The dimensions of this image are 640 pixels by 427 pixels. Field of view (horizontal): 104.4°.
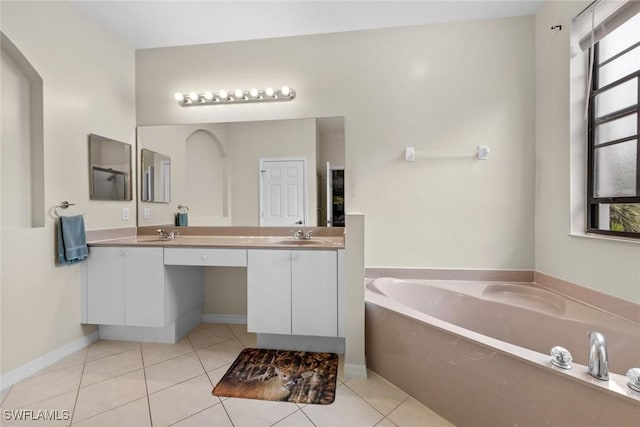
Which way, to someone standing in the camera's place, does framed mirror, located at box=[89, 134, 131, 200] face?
facing the viewer and to the right of the viewer

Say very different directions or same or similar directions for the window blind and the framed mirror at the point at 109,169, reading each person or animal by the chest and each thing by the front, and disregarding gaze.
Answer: very different directions

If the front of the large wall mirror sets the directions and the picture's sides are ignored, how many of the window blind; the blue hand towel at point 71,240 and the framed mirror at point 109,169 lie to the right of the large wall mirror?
2

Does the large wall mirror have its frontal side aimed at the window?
no

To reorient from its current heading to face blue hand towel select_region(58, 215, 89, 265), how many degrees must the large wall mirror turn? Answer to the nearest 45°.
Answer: approximately 90° to its right

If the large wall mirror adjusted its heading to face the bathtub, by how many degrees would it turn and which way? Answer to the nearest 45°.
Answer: approximately 45° to its left

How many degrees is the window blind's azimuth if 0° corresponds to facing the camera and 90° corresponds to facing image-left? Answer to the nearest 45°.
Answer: approximately 45°

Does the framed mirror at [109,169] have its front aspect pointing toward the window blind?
yes

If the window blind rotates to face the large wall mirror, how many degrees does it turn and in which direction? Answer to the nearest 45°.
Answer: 0° — it already faces it

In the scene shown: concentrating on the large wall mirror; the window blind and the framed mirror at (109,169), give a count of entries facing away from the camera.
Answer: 0

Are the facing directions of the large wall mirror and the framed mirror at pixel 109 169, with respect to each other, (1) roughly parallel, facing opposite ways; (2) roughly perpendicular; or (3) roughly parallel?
roughly perpendicular

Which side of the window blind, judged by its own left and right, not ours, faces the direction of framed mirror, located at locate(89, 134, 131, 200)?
front

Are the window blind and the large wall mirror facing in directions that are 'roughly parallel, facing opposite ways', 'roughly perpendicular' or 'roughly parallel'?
roughly perpendicular

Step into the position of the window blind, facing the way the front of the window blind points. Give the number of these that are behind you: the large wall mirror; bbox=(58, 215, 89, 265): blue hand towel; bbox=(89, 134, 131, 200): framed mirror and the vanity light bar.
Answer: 0

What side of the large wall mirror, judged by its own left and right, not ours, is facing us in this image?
front

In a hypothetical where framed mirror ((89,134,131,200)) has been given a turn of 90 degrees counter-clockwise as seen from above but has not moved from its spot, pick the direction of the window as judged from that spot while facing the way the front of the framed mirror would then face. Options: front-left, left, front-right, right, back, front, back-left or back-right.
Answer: right

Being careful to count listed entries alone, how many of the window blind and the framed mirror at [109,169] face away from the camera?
0
